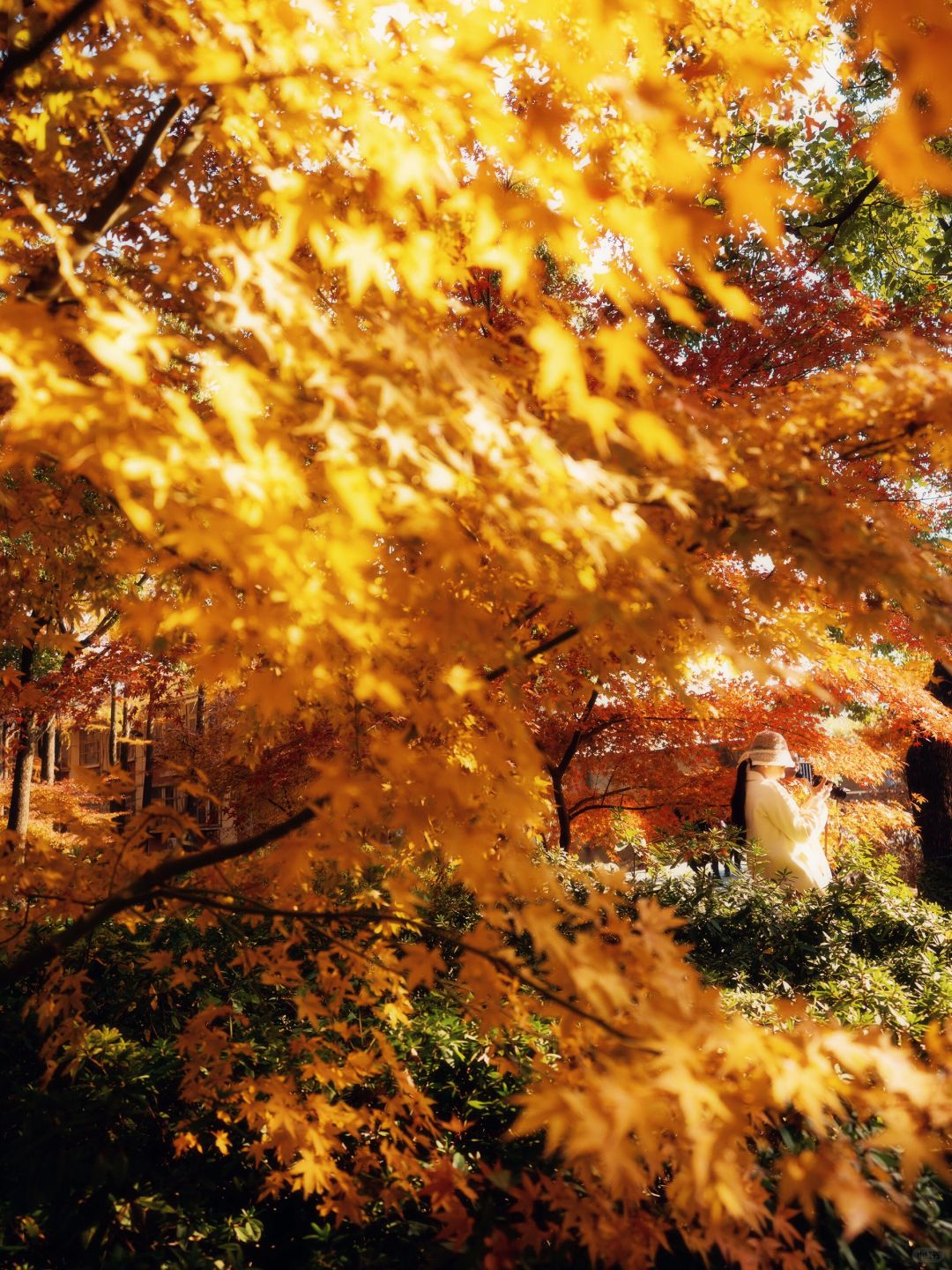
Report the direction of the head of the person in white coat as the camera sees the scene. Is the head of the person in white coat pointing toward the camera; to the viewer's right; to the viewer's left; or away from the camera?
to the viewer's right

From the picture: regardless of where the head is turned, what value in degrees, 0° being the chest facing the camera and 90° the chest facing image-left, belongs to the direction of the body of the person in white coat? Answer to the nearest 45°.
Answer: approximately 270°

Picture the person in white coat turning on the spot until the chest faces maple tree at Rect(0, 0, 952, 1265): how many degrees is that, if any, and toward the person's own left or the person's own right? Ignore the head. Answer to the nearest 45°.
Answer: approximately 90° to the person's own right
